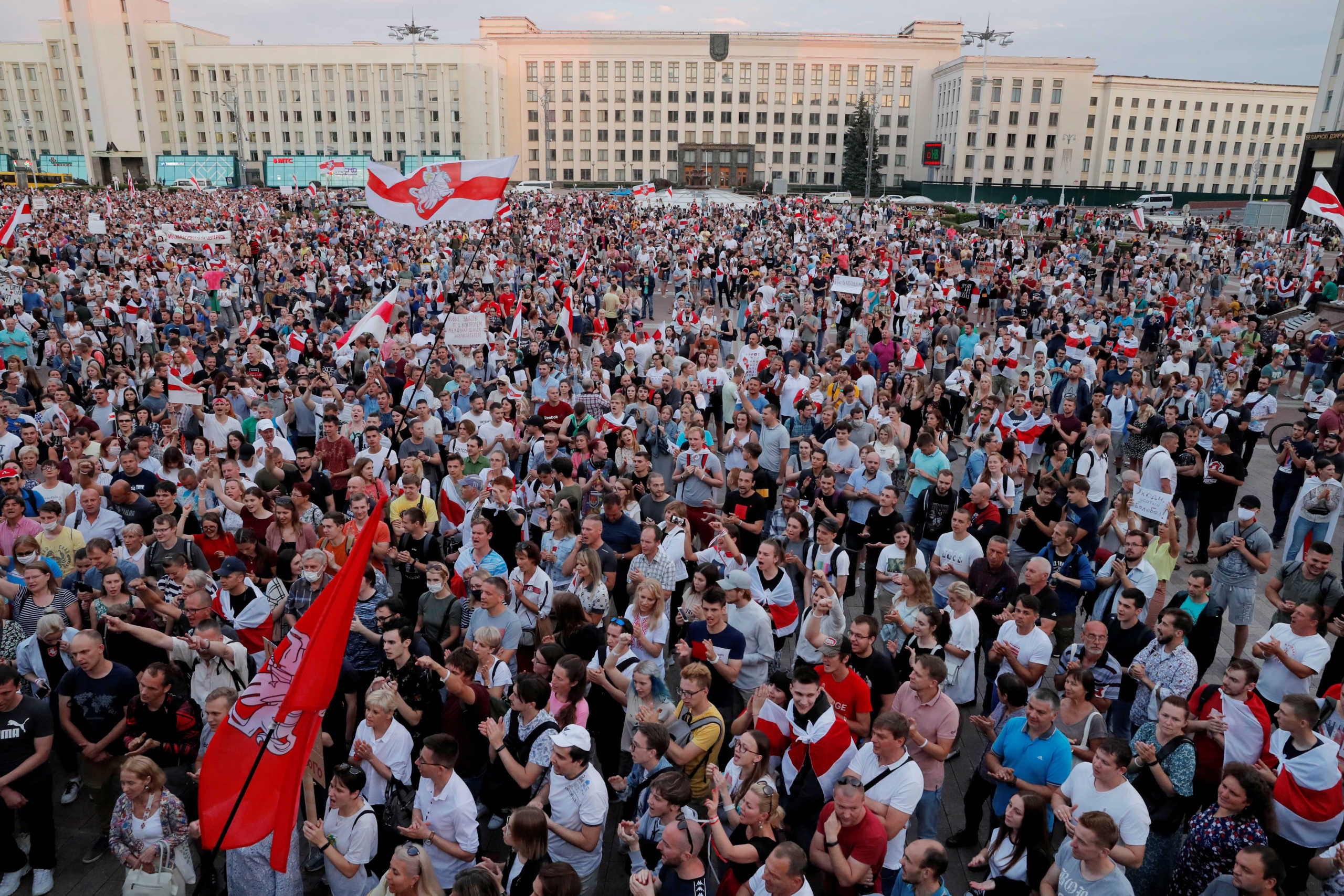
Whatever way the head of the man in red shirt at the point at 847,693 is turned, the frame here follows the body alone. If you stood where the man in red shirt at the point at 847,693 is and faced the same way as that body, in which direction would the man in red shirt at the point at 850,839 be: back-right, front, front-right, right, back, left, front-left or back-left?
front-left

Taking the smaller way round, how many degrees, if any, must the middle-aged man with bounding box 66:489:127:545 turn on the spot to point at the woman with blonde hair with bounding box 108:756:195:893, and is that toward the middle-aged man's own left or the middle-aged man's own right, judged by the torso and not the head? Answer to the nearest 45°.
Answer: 0° — they already face them

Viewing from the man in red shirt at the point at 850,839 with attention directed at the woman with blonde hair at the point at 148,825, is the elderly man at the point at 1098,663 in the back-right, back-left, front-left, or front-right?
back-right

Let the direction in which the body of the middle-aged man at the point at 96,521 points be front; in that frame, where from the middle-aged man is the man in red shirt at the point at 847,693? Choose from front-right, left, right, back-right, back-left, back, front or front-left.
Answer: front-left

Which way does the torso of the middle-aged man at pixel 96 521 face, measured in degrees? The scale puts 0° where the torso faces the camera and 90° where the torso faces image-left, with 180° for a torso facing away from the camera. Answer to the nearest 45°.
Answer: approximately 0°

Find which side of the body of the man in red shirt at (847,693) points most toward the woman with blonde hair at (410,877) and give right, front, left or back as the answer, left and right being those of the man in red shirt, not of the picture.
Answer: front
